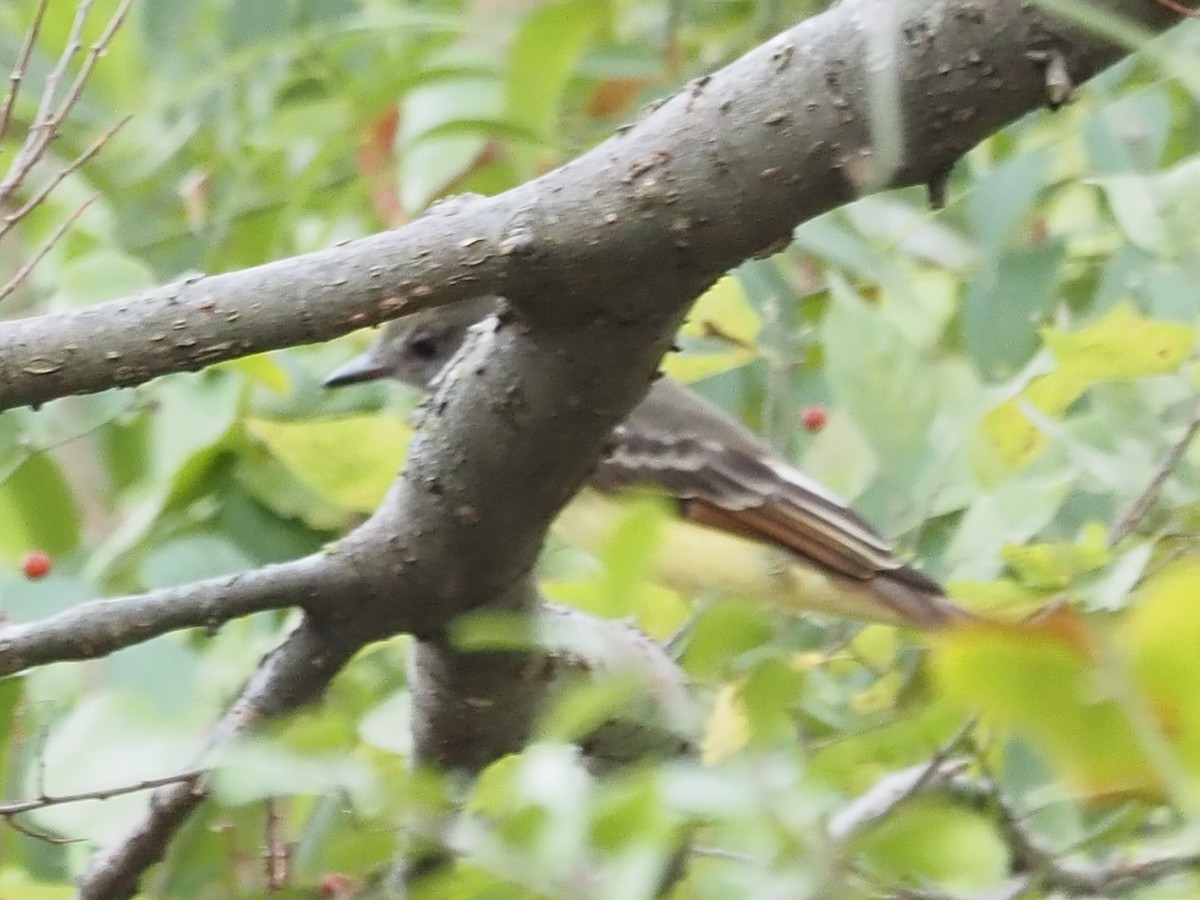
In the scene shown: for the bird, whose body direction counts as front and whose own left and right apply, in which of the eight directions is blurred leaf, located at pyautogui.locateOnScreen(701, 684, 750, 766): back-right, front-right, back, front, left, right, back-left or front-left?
left

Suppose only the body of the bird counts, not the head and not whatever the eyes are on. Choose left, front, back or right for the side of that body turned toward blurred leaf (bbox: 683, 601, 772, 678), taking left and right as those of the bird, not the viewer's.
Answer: left

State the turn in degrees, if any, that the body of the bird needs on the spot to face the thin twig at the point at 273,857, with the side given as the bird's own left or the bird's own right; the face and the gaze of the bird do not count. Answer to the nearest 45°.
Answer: approximately 90° to the bird's own left

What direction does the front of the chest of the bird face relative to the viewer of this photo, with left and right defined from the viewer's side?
facing to the left of the viewer

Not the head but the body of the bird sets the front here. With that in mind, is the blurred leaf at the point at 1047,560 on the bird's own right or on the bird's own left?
on the bird's own right

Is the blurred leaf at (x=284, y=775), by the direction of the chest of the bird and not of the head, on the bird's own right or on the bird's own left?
on the bird's own left

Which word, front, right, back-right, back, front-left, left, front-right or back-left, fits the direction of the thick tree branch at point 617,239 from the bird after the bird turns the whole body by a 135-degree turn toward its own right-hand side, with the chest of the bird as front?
back-right
